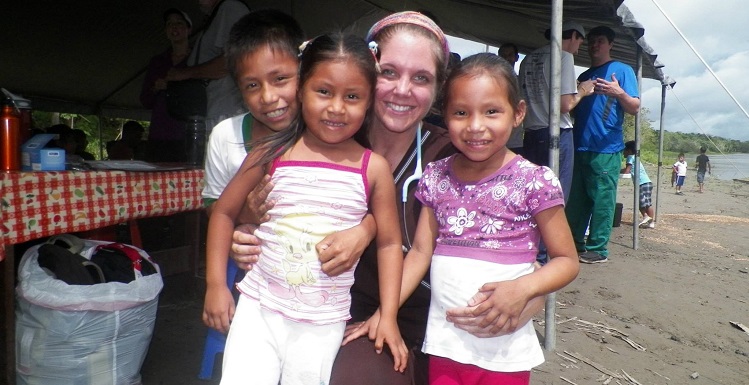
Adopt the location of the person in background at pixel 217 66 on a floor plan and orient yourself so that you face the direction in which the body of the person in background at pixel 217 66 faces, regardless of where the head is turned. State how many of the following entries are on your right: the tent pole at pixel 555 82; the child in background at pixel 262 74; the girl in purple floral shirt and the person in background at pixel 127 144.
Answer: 1

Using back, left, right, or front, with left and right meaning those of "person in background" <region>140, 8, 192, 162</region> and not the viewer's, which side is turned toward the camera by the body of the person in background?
front

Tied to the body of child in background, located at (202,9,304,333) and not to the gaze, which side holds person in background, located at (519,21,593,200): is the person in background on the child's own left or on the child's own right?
on the child's own left

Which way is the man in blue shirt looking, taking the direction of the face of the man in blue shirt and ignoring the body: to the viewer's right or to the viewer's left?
to the viewer's left

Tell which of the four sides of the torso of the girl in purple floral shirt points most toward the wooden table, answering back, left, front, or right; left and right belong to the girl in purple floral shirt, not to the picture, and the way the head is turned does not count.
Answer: right

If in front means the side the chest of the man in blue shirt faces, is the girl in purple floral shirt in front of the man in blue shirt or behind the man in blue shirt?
in front

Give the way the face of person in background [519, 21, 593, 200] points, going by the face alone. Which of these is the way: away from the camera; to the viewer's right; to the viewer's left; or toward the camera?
to the viewer's right

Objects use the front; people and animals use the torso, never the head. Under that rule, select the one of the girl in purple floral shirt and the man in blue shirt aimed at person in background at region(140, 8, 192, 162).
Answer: the man in blue shirt

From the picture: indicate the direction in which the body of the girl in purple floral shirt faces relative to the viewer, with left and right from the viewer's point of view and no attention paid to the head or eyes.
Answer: facing the viewer
